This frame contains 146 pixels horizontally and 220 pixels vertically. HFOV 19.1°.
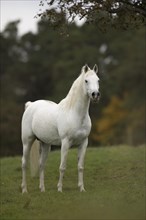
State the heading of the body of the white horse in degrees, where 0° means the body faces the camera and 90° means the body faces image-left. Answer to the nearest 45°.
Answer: approximately 315°
